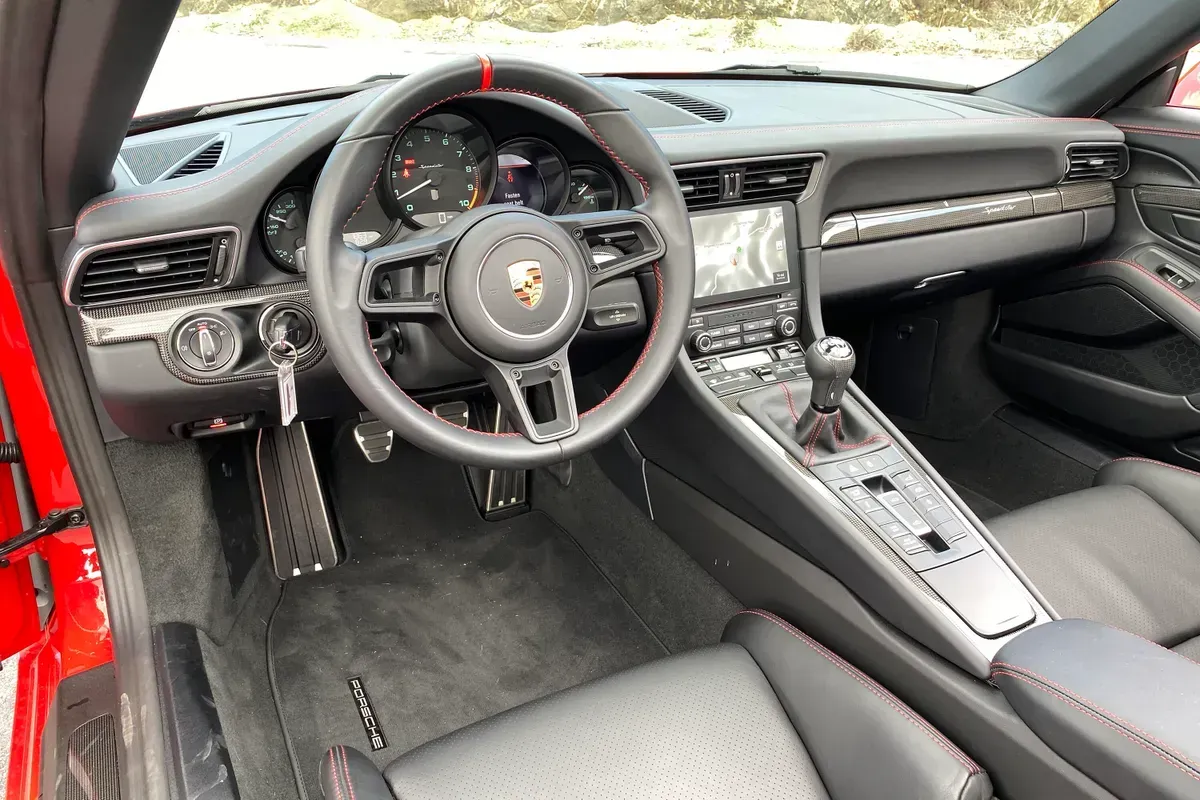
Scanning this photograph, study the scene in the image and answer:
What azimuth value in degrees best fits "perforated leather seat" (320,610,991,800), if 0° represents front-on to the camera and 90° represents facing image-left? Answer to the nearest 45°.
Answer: approximately 135°

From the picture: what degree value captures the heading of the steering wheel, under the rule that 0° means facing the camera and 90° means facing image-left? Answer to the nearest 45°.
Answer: approximately 0°

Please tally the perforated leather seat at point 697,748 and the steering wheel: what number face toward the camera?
1

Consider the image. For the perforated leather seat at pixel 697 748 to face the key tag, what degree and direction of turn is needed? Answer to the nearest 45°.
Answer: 0° — it already faces it
